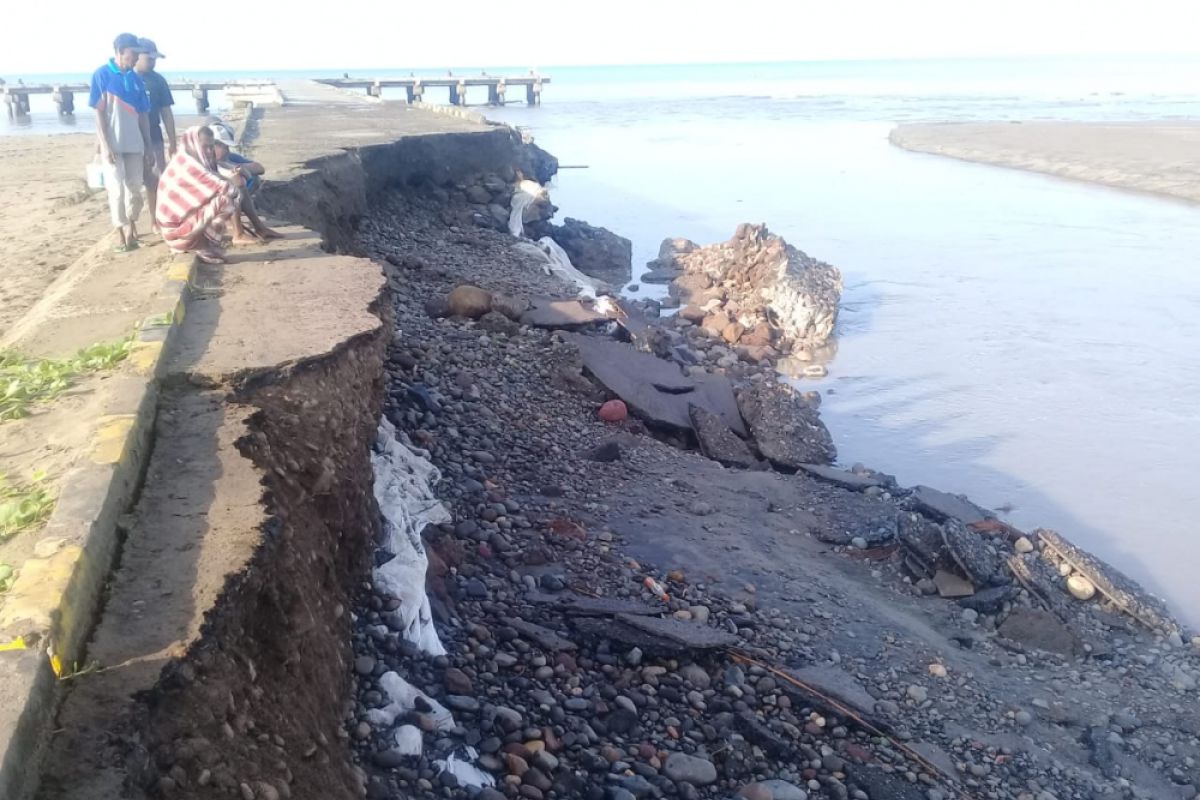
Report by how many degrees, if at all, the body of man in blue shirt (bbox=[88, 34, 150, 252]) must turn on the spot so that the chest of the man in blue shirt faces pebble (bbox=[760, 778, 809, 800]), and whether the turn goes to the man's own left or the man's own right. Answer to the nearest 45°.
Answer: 0° — they already face it

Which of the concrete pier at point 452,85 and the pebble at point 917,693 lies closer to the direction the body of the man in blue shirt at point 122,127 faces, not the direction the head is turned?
the pebble

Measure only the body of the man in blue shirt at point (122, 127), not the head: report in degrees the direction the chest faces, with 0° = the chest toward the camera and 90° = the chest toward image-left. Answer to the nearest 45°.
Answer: approximately 315°

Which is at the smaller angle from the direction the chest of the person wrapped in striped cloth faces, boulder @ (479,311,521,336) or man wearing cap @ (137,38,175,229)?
the boulder

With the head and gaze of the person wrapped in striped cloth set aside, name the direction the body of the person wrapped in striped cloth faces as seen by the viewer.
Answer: to the viewer's right

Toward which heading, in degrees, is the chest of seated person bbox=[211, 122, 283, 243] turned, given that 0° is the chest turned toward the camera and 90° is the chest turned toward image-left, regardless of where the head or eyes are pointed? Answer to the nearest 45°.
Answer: approximately 270°

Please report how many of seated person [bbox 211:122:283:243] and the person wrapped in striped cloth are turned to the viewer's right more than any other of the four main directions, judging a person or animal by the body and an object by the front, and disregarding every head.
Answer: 2
